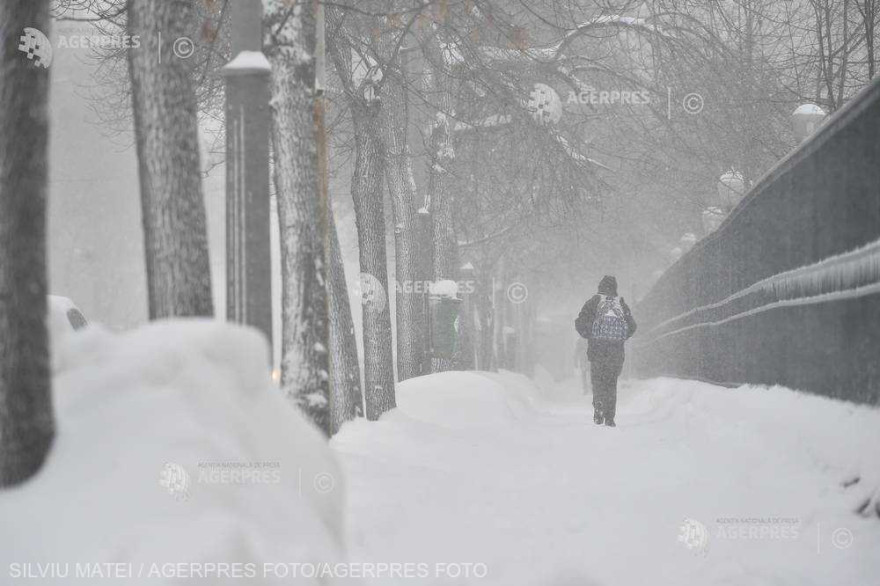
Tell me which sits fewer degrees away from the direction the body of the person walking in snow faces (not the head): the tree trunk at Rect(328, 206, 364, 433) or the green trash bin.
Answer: the green trash bin

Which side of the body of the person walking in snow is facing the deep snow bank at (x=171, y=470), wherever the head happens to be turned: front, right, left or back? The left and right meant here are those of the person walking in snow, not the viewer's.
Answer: back

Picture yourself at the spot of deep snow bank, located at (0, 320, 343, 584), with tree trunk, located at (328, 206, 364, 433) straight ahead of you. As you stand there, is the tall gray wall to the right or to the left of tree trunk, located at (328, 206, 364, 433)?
right

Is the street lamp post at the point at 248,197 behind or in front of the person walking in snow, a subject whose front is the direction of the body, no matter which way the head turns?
behind

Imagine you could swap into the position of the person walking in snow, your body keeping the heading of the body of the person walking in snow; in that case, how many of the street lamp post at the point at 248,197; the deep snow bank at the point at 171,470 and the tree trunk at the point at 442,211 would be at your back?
2

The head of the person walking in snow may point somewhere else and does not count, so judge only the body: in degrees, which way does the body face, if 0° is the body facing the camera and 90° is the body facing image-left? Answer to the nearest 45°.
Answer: approximately 180°
